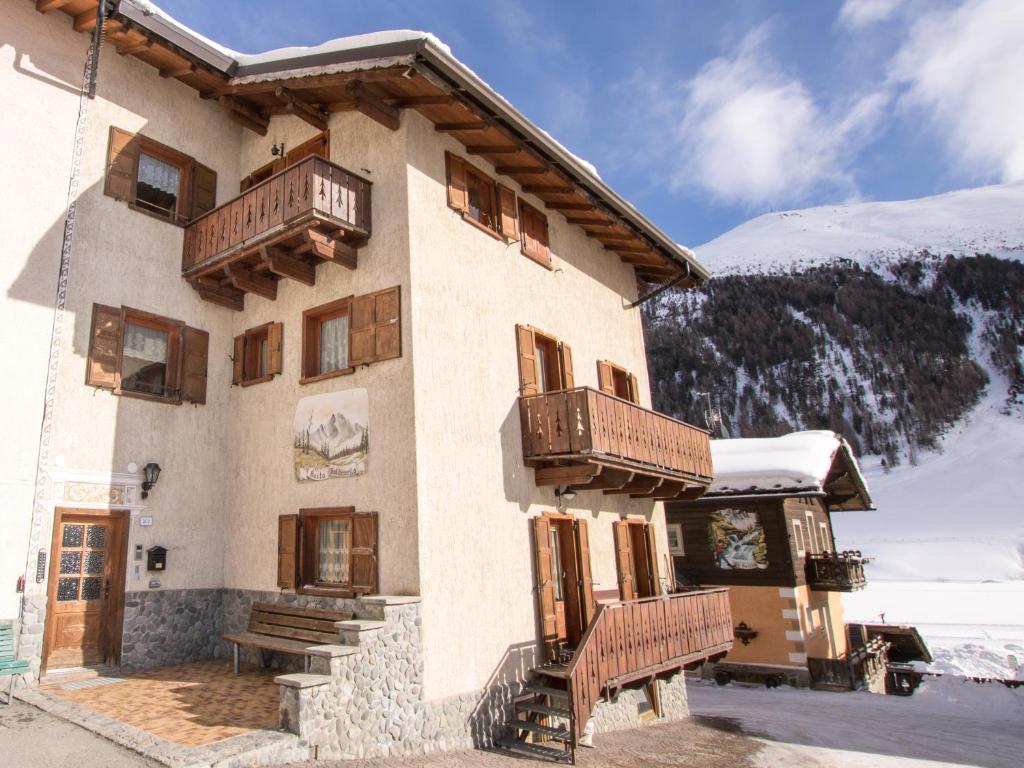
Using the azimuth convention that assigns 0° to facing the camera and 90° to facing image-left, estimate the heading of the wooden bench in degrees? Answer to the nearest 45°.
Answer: approximately 45°

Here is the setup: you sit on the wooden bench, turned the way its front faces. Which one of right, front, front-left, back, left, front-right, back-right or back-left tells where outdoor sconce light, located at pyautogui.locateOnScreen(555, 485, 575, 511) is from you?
back-left

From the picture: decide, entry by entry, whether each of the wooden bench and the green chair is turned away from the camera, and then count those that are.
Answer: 0

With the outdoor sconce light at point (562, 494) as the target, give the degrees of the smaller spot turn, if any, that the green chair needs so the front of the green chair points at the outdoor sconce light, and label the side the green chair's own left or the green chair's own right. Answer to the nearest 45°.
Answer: approximately 45° to the green chair's own left

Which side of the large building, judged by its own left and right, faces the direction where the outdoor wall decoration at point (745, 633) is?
left

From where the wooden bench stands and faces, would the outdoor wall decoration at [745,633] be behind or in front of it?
behind

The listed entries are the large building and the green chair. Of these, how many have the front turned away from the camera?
0

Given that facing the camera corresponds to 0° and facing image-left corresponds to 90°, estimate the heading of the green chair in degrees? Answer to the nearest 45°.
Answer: approximately 315°
